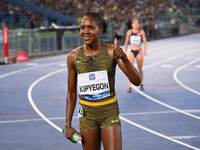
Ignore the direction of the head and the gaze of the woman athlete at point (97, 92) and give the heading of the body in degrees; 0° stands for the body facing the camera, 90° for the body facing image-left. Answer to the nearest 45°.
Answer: approximately 0°
